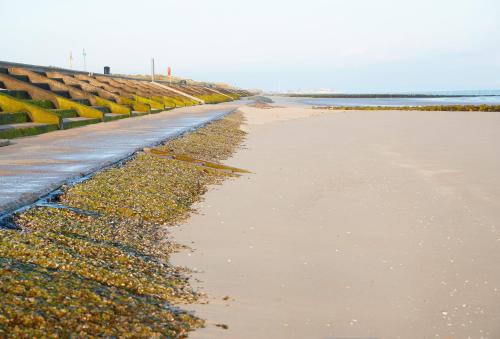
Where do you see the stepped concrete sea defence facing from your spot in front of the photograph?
facing the viewer and to the right of the viewer
